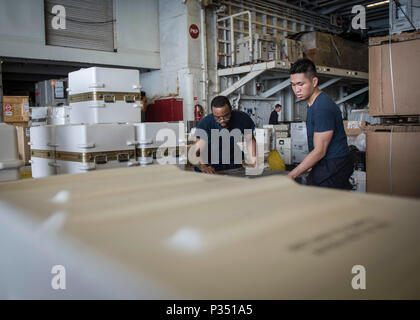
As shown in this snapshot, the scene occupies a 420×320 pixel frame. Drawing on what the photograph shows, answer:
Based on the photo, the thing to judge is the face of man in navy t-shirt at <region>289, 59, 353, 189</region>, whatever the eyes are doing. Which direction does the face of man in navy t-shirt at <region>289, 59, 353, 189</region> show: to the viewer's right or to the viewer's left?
to the viewer's left

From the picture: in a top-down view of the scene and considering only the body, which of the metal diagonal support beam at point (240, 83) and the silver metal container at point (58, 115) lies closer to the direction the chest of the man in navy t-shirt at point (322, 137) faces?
the silver metal container

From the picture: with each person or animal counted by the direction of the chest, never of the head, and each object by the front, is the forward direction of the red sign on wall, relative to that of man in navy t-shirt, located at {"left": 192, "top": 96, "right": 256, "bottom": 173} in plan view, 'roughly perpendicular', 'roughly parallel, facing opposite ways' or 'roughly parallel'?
roughly parallel

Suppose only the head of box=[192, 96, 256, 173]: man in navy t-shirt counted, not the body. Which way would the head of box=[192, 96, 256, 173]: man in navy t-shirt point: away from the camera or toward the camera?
toward the camera

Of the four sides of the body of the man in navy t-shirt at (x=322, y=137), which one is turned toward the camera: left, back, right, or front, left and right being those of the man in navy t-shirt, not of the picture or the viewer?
left

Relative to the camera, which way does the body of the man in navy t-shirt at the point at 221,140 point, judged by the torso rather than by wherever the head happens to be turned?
toward the camera

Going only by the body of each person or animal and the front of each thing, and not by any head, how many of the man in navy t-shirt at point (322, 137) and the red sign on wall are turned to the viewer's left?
1

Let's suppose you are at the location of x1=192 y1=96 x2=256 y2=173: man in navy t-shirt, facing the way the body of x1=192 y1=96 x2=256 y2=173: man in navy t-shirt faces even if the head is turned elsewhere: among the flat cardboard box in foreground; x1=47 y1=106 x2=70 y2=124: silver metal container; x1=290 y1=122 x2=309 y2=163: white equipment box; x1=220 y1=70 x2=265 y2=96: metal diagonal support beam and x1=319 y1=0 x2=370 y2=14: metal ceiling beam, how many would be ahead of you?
1

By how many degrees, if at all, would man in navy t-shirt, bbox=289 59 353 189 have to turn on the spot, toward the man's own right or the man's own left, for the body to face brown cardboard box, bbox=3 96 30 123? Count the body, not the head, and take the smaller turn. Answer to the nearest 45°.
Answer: approximately 45° to the man's own right

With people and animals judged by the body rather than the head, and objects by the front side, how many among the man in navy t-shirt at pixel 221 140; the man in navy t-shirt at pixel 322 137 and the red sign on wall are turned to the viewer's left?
1

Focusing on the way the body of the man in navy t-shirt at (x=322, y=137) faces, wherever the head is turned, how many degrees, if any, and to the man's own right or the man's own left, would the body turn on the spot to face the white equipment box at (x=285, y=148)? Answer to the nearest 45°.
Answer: approximately 90° to the man's own right

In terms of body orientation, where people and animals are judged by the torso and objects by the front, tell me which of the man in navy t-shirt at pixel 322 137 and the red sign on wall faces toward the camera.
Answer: the red sign on wall
